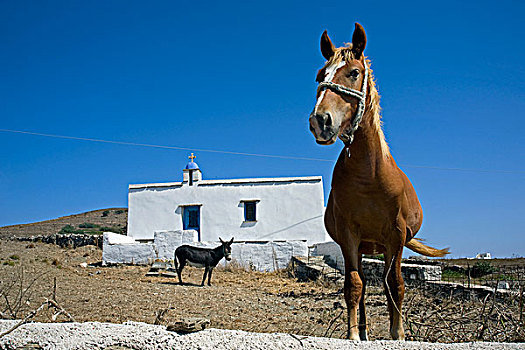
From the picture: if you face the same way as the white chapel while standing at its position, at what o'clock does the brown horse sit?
The brown horse is roughly at 12 o'clock from the white chapel.

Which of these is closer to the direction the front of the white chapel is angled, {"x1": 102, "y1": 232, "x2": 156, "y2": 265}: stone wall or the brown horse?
the brown horse

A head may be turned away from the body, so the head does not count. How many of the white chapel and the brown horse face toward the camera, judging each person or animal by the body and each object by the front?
2

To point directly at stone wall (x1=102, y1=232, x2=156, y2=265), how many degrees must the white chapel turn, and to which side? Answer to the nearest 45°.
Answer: approximately 45° to its right

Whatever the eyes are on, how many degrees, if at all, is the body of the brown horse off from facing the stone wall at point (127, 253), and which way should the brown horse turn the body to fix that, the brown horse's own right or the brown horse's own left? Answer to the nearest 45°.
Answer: approximately 135° to the brown horse's own right

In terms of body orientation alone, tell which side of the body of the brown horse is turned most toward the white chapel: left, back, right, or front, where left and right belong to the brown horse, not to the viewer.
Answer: back

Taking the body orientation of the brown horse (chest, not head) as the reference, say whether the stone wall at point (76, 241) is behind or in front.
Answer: behind

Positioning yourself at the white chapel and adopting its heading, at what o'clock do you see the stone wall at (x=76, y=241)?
The stone wall is roughly at 3 o'clock from the white chapel.

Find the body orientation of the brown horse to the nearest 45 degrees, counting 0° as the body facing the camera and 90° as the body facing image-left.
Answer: approximately 0°
